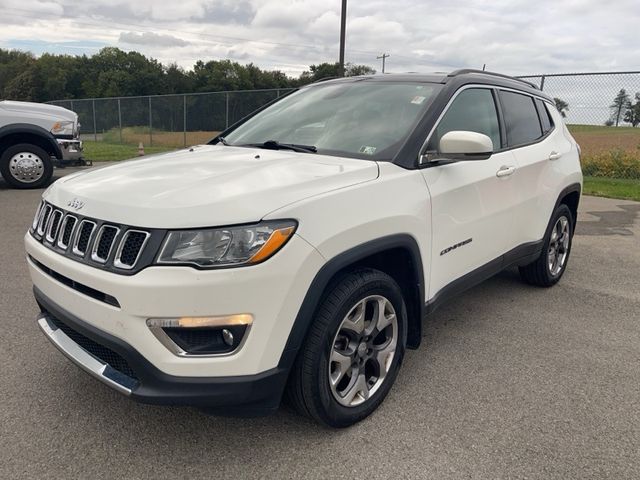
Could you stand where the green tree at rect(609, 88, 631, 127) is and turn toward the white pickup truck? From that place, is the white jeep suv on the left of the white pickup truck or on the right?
left

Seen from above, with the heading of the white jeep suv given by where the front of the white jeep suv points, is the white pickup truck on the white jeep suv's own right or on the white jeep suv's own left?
on the white jeep suv's own right

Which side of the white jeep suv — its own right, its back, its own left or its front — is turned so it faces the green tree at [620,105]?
back

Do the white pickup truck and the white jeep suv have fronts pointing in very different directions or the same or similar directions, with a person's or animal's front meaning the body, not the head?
very different directions

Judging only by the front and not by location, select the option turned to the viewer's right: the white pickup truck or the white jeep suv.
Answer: the white pickup truck

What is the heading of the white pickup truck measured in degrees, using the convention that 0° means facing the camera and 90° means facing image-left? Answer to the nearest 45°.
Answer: approximately 270°

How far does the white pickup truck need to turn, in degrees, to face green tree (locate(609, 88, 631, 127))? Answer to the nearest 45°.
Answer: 0° — it already faces it

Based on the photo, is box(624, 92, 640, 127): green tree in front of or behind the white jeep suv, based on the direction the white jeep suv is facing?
behind

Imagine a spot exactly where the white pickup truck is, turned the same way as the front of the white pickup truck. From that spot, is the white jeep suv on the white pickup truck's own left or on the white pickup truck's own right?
on the white pickup truck's own right

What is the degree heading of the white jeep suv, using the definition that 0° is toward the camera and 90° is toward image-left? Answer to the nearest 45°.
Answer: approximately 45°

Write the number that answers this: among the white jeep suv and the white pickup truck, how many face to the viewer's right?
1
